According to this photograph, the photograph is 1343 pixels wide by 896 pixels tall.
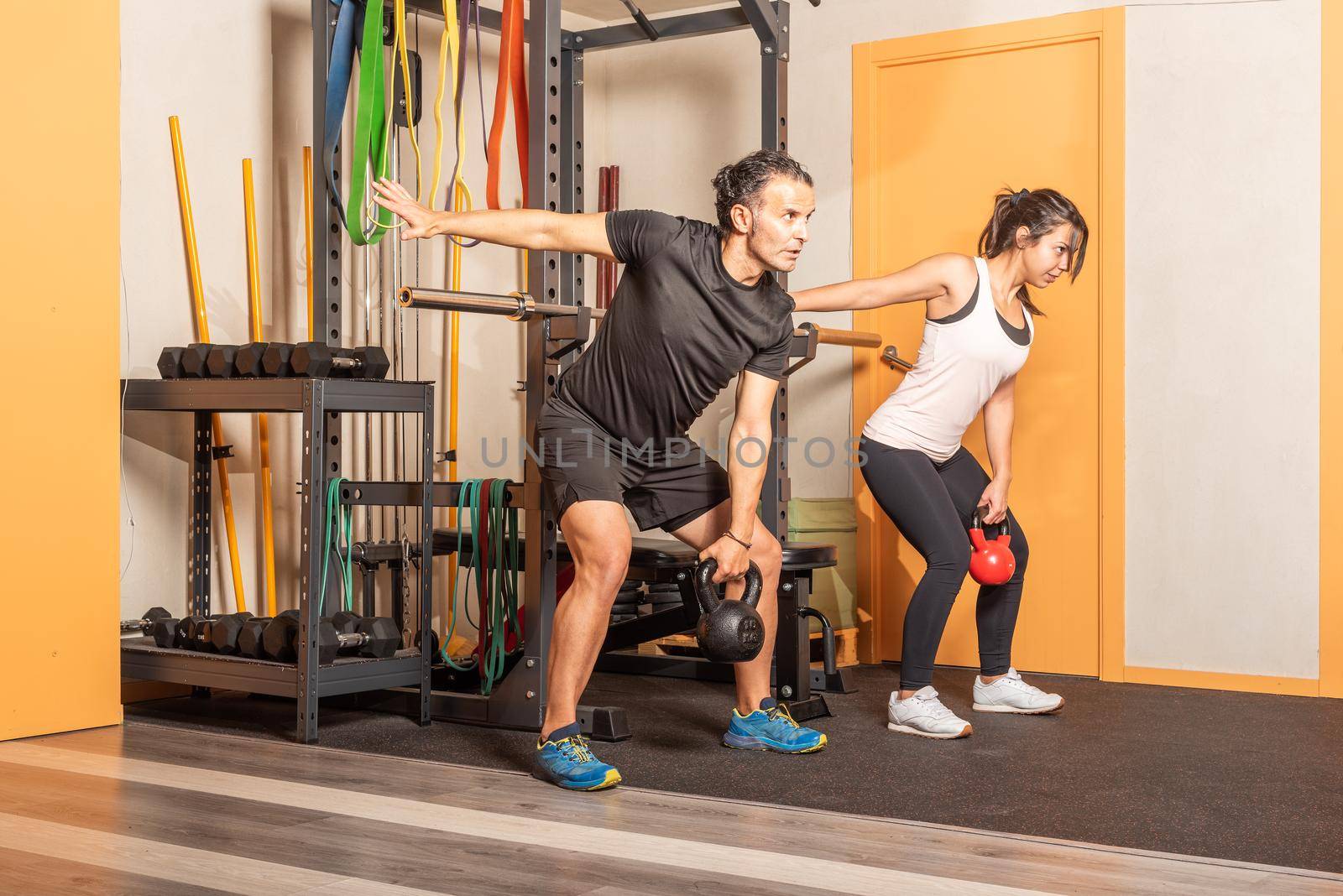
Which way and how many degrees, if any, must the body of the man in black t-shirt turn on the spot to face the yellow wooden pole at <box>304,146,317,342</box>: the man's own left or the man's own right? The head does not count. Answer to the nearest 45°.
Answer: approximately 180°

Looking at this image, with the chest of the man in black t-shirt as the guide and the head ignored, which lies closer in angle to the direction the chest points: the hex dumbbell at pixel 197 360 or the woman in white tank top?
the woman in white tank top

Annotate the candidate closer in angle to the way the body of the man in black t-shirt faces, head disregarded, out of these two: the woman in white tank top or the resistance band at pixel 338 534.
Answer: the woman in white tank top

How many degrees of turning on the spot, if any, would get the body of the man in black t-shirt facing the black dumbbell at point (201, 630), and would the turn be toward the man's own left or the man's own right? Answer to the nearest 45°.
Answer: approximately 180°

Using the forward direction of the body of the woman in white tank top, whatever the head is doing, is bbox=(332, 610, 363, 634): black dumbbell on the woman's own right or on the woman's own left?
on the woman's own right

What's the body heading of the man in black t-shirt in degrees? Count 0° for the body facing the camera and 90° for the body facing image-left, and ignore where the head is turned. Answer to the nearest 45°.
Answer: approximately 315°

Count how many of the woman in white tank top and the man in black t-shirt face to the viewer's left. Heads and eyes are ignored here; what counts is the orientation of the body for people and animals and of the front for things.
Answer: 0

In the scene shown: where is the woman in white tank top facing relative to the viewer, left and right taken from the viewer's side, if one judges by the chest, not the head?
facing the viewer and to the right of the viewer

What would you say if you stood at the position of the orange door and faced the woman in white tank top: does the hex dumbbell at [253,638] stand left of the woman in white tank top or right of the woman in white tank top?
right

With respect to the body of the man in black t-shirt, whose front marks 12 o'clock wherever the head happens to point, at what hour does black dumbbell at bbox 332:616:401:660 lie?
The black dumbbell is roughly at 6 o'clock from the man in black t-shirt.

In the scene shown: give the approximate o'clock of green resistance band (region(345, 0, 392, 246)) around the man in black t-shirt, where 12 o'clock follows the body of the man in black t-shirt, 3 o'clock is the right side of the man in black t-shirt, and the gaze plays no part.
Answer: The green resistance band is roughly at 6 o'clock from the man in black t-shirt.
